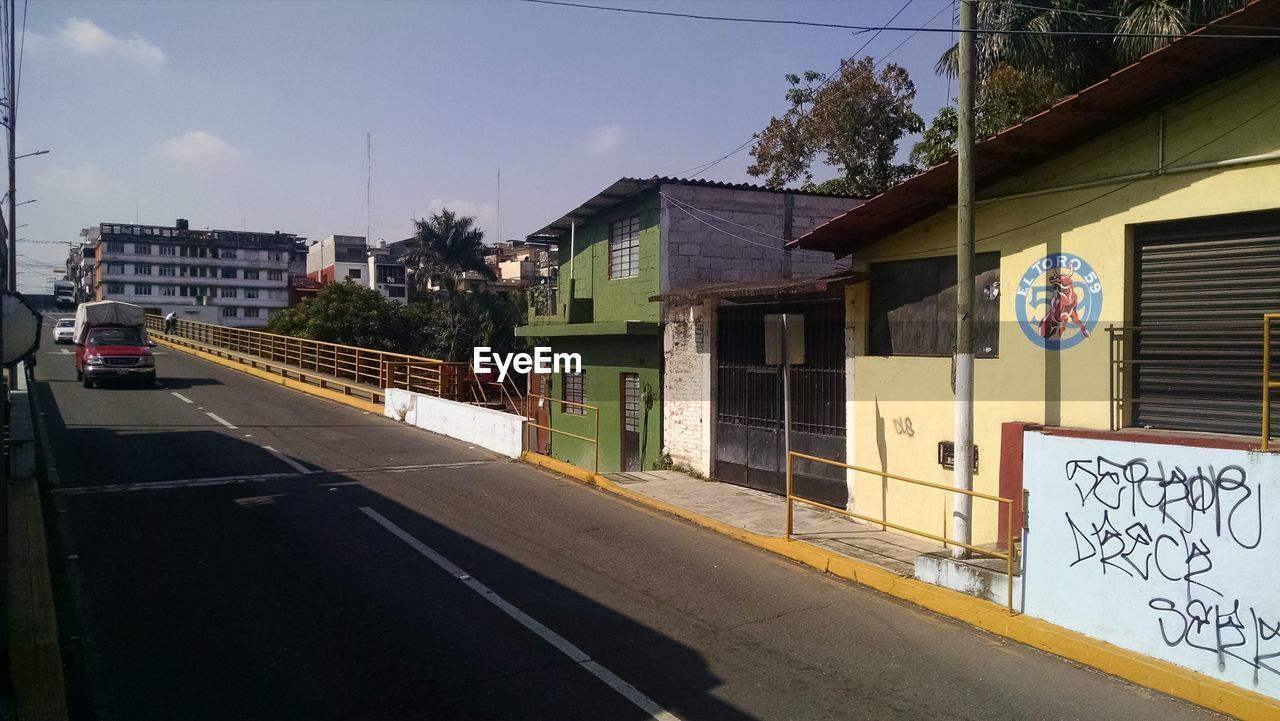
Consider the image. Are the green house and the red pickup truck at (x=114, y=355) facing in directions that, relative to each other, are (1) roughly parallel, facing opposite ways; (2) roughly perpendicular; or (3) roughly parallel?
roughly perpendicular

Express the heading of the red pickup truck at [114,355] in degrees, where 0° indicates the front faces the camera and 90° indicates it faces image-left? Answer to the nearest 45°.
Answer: approximately 0°

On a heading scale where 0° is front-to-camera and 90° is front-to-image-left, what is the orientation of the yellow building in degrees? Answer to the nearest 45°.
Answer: approximately 45°

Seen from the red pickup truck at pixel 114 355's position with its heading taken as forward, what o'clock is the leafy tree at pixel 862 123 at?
The leafy tree is roughly at 10 o'clock from the red pickup truck.
